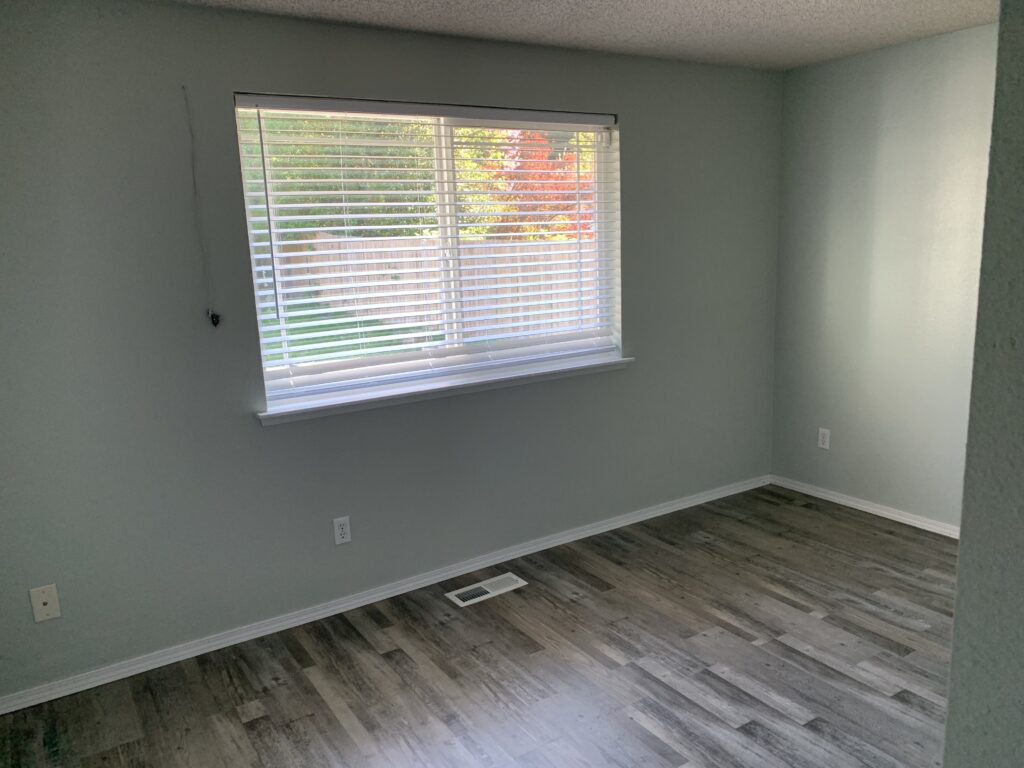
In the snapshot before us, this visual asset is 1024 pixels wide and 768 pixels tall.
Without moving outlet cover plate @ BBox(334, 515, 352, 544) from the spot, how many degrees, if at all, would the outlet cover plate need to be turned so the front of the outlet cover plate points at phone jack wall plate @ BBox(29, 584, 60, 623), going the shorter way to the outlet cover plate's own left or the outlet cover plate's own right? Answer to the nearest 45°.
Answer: approximately 90° to the outlet cover plate's own right

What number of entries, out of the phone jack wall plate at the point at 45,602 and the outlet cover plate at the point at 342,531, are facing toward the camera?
2

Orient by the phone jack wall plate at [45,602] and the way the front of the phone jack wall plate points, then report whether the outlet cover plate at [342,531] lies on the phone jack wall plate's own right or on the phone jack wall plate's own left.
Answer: on the phone jack wall plate's own left

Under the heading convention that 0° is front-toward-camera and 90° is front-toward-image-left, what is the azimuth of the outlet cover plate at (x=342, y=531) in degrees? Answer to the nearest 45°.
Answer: approximately 0°
